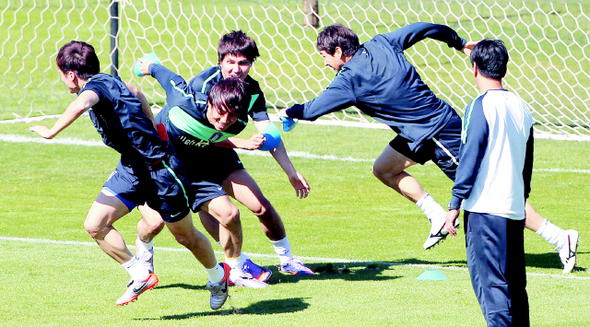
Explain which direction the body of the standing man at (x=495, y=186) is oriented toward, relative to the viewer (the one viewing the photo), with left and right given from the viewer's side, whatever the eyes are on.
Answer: facing away from the viewer and to the left of the viewer

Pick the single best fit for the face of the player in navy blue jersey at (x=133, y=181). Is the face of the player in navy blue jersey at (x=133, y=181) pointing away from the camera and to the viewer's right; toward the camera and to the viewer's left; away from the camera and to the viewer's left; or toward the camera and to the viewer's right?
away from the camera and to the viewer's left
